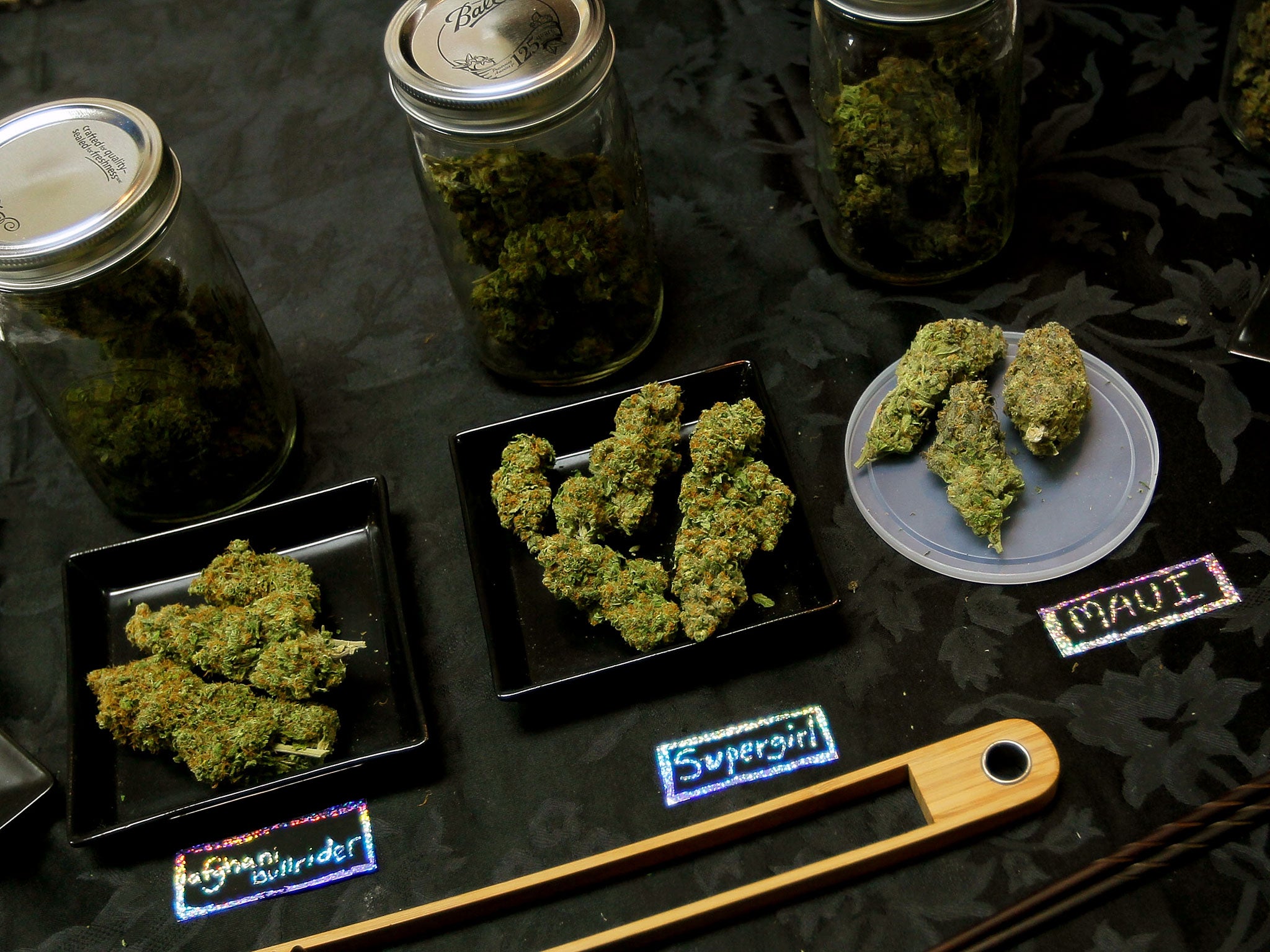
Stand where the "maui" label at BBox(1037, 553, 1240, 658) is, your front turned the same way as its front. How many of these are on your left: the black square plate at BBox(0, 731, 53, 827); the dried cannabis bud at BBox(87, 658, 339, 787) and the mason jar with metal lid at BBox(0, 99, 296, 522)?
0

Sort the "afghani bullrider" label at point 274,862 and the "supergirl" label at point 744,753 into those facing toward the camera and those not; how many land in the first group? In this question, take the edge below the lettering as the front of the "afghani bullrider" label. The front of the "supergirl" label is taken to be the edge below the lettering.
2

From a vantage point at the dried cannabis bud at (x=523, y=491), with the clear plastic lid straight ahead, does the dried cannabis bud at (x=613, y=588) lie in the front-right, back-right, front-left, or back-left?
front-right

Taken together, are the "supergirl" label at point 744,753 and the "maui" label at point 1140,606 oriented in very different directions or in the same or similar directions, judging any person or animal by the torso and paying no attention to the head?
same or similar directions

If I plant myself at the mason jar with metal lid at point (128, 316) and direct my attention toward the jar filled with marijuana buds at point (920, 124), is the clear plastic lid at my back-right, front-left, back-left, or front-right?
front-right

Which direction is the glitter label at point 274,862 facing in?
toward the camera
